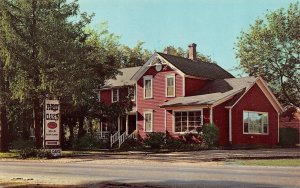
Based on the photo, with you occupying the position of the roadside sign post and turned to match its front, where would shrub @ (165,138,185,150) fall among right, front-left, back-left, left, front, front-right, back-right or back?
back-left

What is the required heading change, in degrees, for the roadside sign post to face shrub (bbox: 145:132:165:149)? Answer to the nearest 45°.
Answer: approximately 135° to its left

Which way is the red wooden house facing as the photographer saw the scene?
facing the viewer and to the left of the viewer

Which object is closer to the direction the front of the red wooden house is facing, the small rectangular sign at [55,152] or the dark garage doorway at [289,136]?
the small rectangular sign

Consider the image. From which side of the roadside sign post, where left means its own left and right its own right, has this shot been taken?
front

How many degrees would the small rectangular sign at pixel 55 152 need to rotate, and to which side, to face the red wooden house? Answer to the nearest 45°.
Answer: approximately 135° to its left

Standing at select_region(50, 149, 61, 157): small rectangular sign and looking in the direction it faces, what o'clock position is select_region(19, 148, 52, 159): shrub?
The shrub is roughly at 4 o'clock from the small rectangular sign.
